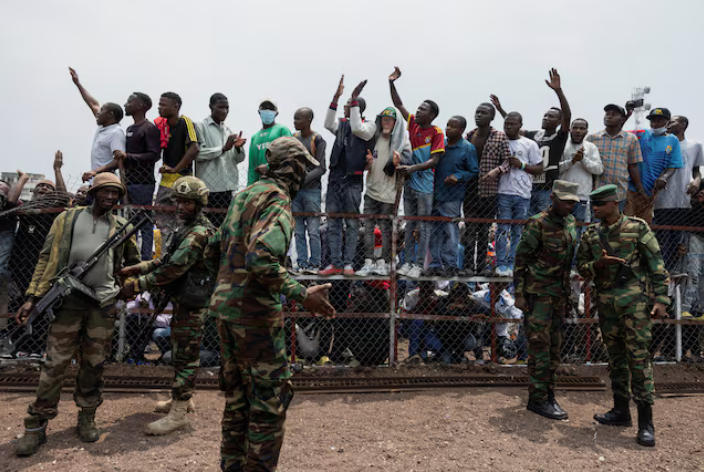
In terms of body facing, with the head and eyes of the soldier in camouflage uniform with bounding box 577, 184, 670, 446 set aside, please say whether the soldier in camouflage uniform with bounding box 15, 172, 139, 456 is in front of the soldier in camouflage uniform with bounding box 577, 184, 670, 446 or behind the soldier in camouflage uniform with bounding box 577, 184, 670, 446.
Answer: in front

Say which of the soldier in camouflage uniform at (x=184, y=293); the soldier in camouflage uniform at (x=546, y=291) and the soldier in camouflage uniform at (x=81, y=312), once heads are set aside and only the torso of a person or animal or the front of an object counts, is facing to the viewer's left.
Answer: the soldier in camouflage uniform at (x=184, y=293)

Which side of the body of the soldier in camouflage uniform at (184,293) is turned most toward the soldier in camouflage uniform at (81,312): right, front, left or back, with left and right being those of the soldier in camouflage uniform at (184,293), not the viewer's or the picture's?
front

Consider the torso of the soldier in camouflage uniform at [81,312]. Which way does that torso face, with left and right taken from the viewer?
facing the viewer

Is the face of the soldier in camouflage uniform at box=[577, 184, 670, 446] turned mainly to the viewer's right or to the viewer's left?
to the viewer's left

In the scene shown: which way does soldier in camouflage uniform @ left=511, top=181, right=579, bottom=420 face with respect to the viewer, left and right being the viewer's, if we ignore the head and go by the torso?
facing the viewer and to the right of the viewer

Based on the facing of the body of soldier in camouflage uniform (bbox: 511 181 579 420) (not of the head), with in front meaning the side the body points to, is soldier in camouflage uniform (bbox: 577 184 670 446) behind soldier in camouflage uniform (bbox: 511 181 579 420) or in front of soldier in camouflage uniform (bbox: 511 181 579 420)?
in front

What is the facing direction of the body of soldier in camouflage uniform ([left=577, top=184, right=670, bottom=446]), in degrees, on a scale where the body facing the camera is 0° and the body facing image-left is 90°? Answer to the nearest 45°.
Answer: approximately 45°

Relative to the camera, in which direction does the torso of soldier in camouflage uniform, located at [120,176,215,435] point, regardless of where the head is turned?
to the viewer's left

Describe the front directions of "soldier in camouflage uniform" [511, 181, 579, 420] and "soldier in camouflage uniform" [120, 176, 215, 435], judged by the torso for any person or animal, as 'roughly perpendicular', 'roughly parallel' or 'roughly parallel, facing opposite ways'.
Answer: roughly perpendicular
